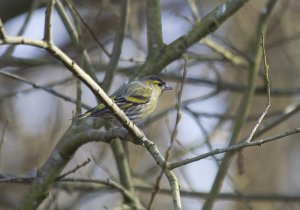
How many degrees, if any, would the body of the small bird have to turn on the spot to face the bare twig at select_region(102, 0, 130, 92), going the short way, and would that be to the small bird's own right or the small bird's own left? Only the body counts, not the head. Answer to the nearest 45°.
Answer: approximately 90° to the small bird's own left

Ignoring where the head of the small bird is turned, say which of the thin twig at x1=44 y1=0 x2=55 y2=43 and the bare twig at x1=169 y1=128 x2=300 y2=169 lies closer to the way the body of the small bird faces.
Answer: the bare twig

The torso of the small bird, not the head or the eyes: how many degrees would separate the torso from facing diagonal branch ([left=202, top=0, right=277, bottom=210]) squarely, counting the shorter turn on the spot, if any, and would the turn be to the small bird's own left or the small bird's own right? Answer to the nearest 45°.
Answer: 0° — it already faces it

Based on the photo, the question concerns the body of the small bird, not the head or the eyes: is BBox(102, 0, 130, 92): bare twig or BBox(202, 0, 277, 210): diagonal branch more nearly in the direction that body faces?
the diagonal branch

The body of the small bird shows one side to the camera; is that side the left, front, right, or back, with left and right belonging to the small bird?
right
